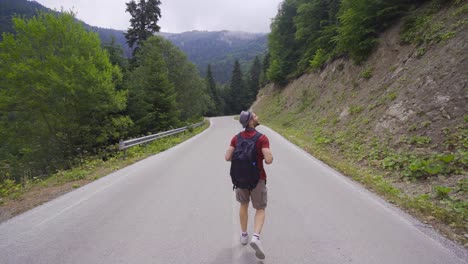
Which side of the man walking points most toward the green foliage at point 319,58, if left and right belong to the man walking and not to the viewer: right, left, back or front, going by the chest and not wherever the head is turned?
front

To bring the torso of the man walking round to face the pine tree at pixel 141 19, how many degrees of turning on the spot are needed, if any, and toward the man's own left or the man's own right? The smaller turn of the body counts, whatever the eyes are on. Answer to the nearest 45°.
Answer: approximately 45° to the man's own left

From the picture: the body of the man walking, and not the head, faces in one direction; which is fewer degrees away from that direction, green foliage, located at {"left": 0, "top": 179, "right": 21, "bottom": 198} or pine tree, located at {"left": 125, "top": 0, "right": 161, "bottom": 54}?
the pine tree

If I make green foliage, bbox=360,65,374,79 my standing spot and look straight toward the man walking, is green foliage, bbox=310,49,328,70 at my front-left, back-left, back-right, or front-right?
back-right

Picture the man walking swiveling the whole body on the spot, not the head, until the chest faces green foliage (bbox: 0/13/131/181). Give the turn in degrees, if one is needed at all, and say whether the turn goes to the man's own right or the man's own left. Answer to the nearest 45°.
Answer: approximately 45° to the man's own left

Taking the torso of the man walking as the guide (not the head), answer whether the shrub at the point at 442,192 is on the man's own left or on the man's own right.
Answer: on the man's own right

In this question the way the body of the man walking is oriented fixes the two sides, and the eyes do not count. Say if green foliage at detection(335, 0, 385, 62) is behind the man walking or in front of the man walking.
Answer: in front

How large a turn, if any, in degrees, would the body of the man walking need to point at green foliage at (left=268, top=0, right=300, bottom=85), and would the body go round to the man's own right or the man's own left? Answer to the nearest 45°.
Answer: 0° — they already face it

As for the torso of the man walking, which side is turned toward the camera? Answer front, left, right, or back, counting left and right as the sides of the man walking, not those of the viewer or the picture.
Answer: back

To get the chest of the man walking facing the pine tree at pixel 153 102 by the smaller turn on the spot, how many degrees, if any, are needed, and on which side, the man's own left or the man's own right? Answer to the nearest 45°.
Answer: approximately 45° to the man's own left
